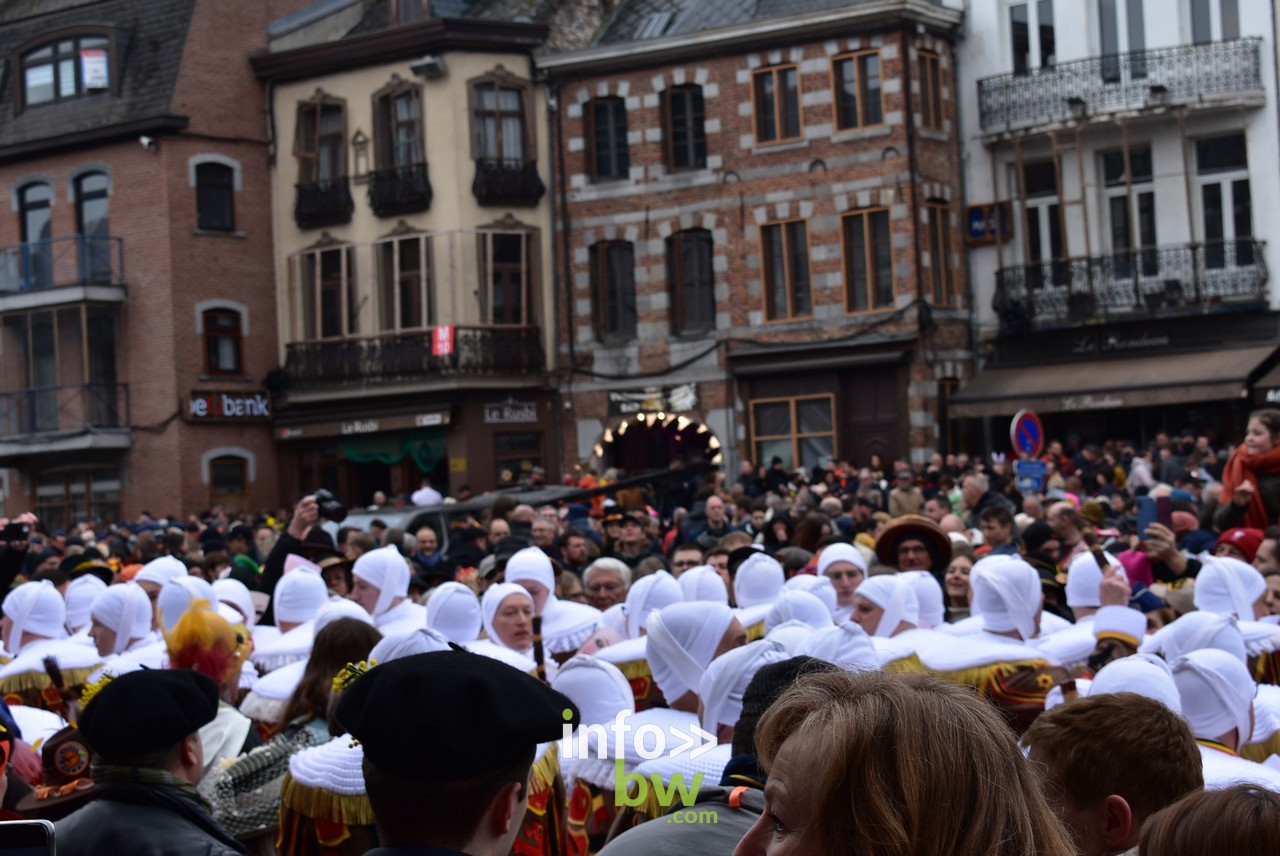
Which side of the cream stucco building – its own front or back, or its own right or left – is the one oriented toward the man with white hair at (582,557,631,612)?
front

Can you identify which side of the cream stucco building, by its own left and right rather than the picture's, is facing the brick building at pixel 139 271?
right

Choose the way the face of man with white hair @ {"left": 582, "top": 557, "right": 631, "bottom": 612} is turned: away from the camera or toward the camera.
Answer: toward the camera

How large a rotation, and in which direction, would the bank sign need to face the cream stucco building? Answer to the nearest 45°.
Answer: approximately 45° to its left

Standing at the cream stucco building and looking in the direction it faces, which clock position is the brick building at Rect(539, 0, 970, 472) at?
The brick building is roughly at 10 o'clock from the cream stucco building.

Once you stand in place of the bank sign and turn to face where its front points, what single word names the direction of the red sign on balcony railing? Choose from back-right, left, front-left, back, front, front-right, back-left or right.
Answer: front-left

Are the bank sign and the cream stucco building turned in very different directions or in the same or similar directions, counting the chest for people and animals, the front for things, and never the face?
same or similar directions

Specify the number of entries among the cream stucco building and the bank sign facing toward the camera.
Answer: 2

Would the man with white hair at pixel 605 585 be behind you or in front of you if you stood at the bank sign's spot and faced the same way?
in front

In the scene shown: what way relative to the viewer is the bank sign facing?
toward the camera

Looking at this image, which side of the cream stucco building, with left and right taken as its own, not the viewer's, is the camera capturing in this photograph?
front
